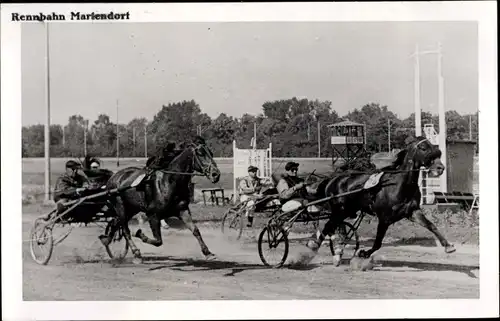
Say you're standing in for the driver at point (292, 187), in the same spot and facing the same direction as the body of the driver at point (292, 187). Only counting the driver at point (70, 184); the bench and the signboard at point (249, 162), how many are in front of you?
0

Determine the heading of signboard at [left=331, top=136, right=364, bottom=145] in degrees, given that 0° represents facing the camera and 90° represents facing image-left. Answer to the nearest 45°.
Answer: approximately 0°

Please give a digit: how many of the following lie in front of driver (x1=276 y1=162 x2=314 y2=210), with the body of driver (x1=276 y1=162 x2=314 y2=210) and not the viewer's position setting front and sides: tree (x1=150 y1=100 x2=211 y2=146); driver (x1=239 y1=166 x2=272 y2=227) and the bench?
0

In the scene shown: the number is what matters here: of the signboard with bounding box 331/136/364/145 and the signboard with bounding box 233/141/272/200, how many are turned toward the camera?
2

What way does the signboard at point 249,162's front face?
toward the camera

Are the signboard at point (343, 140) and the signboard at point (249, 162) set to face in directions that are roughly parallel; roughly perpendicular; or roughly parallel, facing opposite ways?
roughly parallel

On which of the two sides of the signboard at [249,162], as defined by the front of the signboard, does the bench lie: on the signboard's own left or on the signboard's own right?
on the signboard's own right
